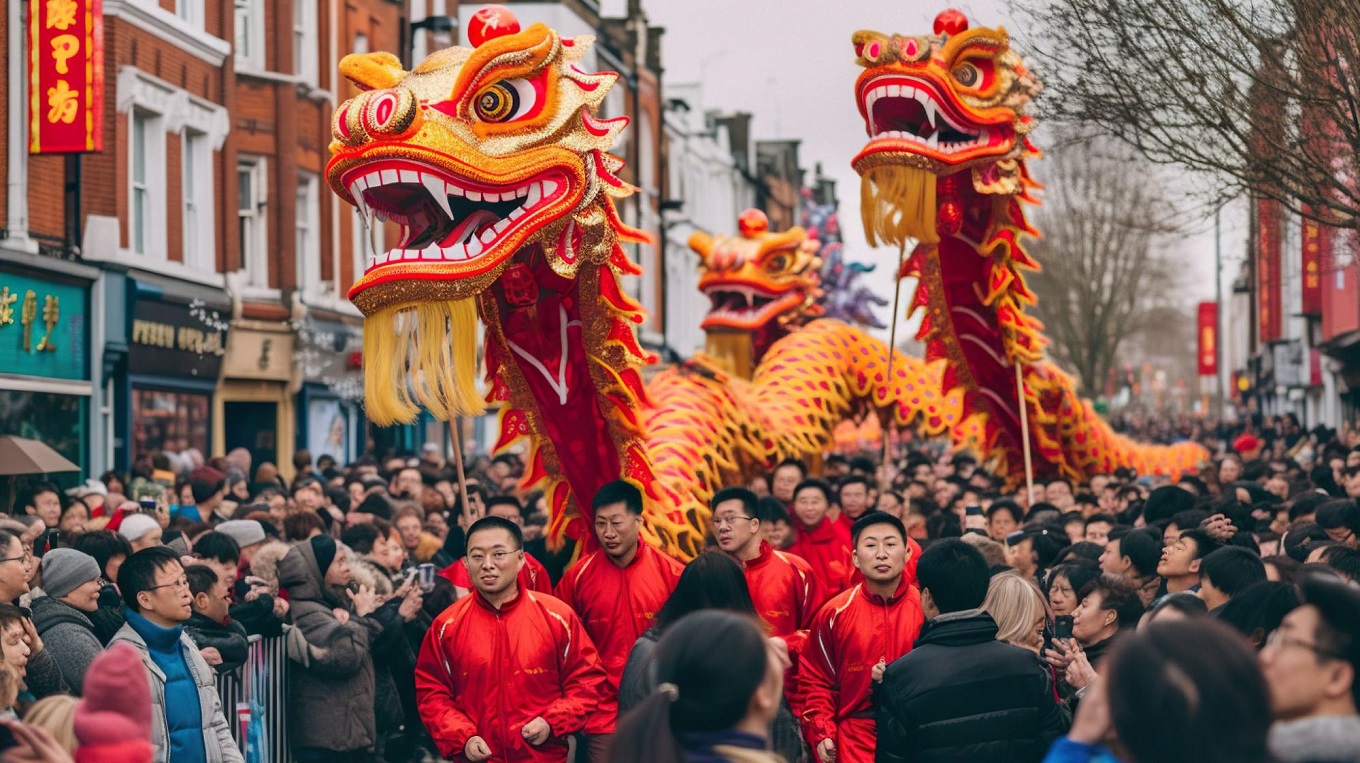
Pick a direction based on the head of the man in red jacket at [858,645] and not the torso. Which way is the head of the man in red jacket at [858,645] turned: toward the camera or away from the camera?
toward the camera

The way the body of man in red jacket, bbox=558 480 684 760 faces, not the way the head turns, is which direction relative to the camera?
toward the camera

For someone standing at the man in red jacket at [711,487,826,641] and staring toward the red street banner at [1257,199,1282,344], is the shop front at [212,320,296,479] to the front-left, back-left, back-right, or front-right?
front-left

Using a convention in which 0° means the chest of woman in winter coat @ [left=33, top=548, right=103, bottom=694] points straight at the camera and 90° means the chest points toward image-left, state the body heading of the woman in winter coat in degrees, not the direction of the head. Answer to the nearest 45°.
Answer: approximately 270°

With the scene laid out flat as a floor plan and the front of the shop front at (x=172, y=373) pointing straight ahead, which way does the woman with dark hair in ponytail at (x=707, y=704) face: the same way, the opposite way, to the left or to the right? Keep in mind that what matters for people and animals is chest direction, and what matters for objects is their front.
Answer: to the left

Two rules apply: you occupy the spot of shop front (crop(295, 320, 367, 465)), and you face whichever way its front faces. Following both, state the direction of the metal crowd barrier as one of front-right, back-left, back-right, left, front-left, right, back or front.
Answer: front-right

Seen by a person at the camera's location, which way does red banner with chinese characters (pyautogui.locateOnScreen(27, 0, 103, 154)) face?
facing the viewer

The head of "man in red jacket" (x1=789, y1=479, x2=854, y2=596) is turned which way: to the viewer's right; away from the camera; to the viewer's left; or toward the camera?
toward the camera

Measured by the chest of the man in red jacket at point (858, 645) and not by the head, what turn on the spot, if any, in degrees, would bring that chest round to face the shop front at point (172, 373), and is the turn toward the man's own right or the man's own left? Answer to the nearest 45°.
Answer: approximately 135° to the man's own right

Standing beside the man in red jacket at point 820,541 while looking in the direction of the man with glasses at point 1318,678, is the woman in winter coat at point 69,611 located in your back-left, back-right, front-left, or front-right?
front-right

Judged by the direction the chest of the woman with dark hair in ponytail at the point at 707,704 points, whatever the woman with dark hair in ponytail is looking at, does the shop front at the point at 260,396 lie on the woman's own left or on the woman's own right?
on the woman's own left

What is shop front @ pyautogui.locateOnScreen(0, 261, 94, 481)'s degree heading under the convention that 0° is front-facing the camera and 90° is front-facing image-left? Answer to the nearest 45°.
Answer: approximately 315°

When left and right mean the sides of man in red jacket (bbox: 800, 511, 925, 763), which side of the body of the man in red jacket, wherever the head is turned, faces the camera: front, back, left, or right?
front

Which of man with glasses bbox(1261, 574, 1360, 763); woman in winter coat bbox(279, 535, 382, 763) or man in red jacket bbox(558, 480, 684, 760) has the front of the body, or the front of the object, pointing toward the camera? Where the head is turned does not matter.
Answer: the man in red jacket

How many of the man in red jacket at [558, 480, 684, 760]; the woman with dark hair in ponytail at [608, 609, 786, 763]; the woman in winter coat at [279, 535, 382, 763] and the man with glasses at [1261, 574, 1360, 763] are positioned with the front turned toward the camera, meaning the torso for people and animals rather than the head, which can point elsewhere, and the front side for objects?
1

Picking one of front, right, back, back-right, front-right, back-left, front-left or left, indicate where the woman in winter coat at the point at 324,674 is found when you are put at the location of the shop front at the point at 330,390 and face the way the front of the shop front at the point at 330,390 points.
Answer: front-right

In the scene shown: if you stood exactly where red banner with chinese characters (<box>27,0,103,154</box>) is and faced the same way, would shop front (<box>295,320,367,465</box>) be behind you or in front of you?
behind

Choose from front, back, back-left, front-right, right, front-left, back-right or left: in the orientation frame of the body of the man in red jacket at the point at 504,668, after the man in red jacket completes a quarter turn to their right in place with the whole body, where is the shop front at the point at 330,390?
right

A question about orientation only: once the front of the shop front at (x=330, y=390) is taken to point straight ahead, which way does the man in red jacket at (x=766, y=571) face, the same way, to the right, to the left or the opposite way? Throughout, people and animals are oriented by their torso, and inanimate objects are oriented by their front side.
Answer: to the right

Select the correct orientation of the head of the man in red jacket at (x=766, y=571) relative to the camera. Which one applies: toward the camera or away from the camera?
toward the camera
